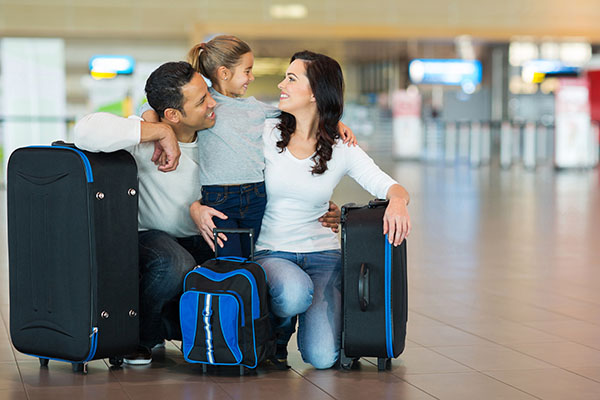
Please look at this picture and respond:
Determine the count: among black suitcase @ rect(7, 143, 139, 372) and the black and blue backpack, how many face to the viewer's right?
0

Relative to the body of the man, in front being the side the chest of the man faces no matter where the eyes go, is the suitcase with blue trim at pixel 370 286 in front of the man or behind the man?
in front

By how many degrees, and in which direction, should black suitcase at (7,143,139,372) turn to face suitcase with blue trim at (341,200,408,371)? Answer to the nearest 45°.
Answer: approximately 135° to its left

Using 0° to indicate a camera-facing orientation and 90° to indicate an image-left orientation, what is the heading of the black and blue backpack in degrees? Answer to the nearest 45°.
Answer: approximately 45°

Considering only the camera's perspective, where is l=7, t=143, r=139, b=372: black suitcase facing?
facing the viewer and to the left of the viewer

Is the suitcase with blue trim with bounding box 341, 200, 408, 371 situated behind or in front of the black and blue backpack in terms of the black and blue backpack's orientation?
behind
